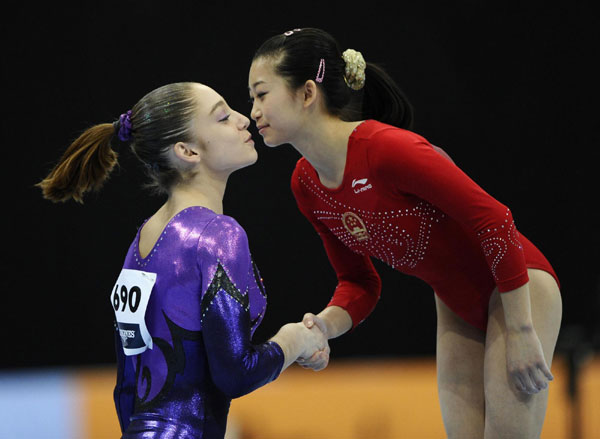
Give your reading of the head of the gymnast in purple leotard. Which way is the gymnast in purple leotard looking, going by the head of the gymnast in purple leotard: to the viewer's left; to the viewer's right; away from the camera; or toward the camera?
to the viewer's right

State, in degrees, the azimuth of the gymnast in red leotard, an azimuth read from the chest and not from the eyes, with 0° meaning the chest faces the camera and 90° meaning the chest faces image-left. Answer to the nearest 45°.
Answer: approximately 45°

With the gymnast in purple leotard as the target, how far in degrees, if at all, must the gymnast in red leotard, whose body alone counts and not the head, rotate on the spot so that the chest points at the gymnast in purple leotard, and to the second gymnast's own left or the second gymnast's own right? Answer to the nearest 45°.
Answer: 0° — they already face them

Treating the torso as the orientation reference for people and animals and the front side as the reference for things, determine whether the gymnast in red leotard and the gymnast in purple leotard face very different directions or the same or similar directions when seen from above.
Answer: very different directions

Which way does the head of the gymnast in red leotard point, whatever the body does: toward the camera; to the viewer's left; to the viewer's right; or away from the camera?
to the viewer's left
